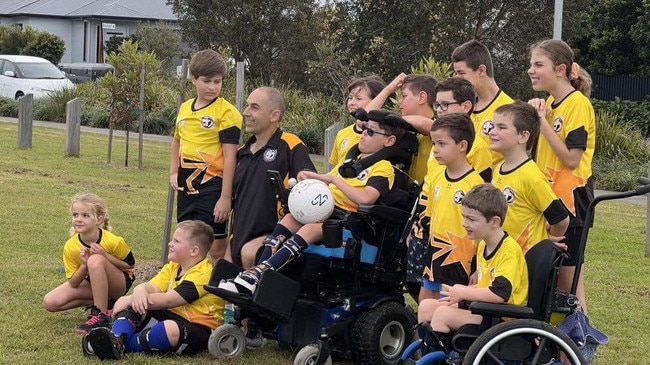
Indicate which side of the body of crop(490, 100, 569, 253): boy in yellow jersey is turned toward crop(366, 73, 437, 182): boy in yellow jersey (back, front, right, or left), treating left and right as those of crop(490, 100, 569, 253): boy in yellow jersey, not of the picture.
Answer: right

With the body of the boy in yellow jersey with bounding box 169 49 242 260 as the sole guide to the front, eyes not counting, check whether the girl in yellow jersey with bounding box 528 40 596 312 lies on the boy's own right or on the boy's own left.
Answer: on the boy's own left

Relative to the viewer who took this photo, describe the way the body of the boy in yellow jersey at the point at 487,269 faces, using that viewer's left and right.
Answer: facing to the left of the viewer

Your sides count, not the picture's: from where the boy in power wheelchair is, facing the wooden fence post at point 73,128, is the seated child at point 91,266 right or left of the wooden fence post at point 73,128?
left

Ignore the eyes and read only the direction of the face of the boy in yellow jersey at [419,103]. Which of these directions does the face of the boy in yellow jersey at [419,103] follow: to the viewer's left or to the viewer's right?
to the viewer's left

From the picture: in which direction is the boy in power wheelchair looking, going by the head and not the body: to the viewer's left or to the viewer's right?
to the viewer's left

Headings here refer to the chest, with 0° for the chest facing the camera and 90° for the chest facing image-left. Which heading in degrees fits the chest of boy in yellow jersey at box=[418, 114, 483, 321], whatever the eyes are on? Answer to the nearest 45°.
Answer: approximately 45°

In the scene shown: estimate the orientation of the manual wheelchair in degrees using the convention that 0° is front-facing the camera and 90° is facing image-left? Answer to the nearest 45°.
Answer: approximately 90°

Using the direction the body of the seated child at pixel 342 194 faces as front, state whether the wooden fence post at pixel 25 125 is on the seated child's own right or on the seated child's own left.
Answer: on the seated child's own right

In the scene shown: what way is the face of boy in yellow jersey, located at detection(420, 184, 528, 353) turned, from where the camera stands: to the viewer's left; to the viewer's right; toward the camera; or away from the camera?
to the viewer's left
